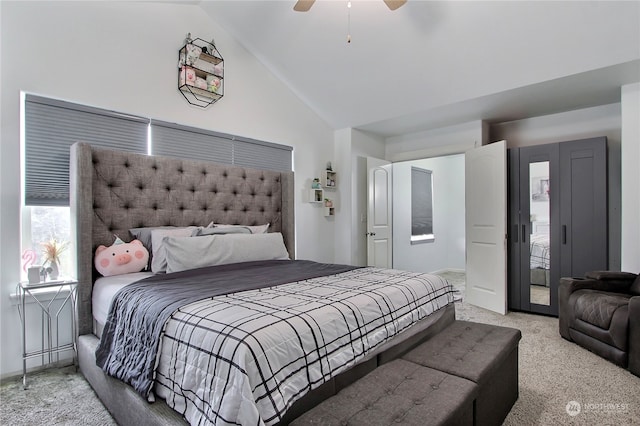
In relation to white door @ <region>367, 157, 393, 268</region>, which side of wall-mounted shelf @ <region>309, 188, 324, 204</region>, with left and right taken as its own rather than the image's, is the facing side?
left

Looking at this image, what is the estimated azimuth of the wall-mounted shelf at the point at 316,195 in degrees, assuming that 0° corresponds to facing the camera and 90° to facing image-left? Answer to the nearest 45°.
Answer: approximately 315°

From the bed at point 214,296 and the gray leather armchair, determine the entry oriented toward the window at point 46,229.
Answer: the gray leather armchair

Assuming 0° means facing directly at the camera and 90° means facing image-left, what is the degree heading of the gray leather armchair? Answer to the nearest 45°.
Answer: approximately 45°

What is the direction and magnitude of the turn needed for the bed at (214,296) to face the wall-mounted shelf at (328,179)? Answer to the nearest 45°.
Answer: approximately 90° to its left

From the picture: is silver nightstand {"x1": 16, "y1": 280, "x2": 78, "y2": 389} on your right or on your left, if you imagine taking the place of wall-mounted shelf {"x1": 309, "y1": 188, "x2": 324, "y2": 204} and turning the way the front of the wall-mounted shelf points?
on your right

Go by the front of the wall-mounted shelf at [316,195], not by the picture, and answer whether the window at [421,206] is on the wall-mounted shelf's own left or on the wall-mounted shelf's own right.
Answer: on the wall-mounted shelf's own left

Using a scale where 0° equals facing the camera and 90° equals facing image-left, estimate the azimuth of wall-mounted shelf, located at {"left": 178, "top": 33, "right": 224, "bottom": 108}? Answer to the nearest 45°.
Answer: approximately 315°
